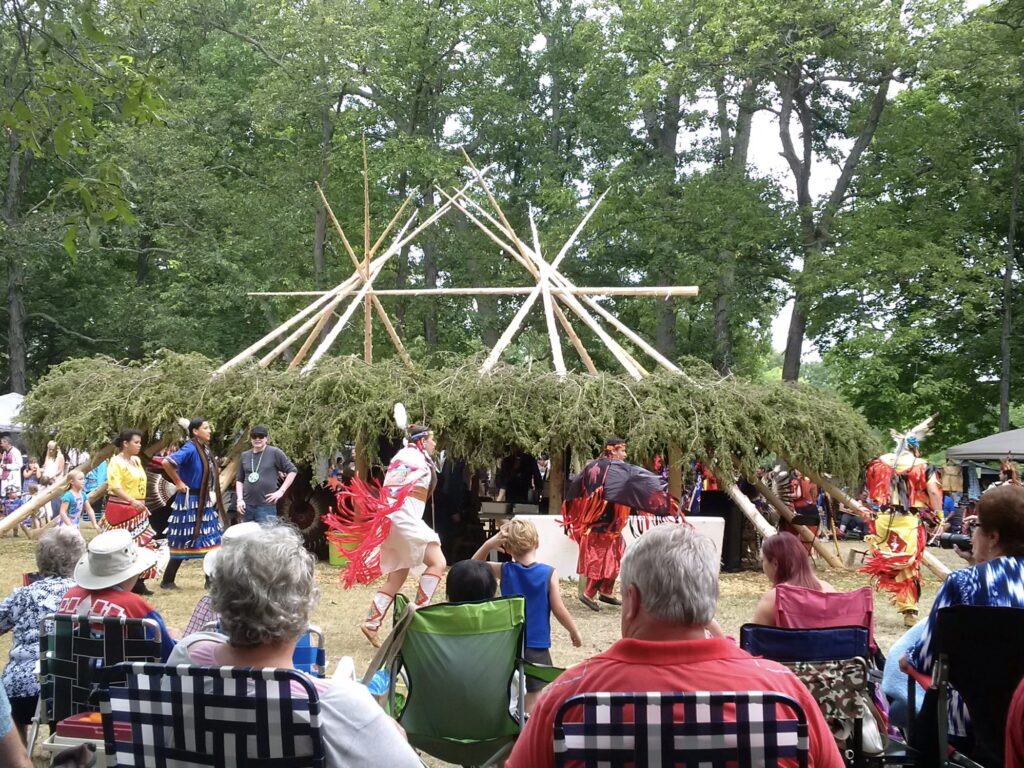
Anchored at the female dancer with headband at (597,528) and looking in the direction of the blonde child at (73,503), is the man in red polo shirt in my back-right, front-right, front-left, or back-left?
back-left

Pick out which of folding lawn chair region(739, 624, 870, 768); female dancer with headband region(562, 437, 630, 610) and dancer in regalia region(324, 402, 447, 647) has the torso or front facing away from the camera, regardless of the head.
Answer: the folding lawn chair

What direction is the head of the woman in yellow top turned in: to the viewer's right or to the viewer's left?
to the viewer's right

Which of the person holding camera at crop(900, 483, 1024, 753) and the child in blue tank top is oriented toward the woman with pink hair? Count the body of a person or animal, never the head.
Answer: the person holding camera

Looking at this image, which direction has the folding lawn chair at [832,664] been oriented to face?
away from the camera

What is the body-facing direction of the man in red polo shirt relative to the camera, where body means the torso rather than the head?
away from the camera

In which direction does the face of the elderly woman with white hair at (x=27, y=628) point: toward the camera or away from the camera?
away from the camera

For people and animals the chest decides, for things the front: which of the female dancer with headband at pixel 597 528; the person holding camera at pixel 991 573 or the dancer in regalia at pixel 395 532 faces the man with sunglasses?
the person holding camera

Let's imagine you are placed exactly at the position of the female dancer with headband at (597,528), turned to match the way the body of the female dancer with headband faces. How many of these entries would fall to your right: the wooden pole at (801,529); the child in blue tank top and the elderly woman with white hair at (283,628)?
2
